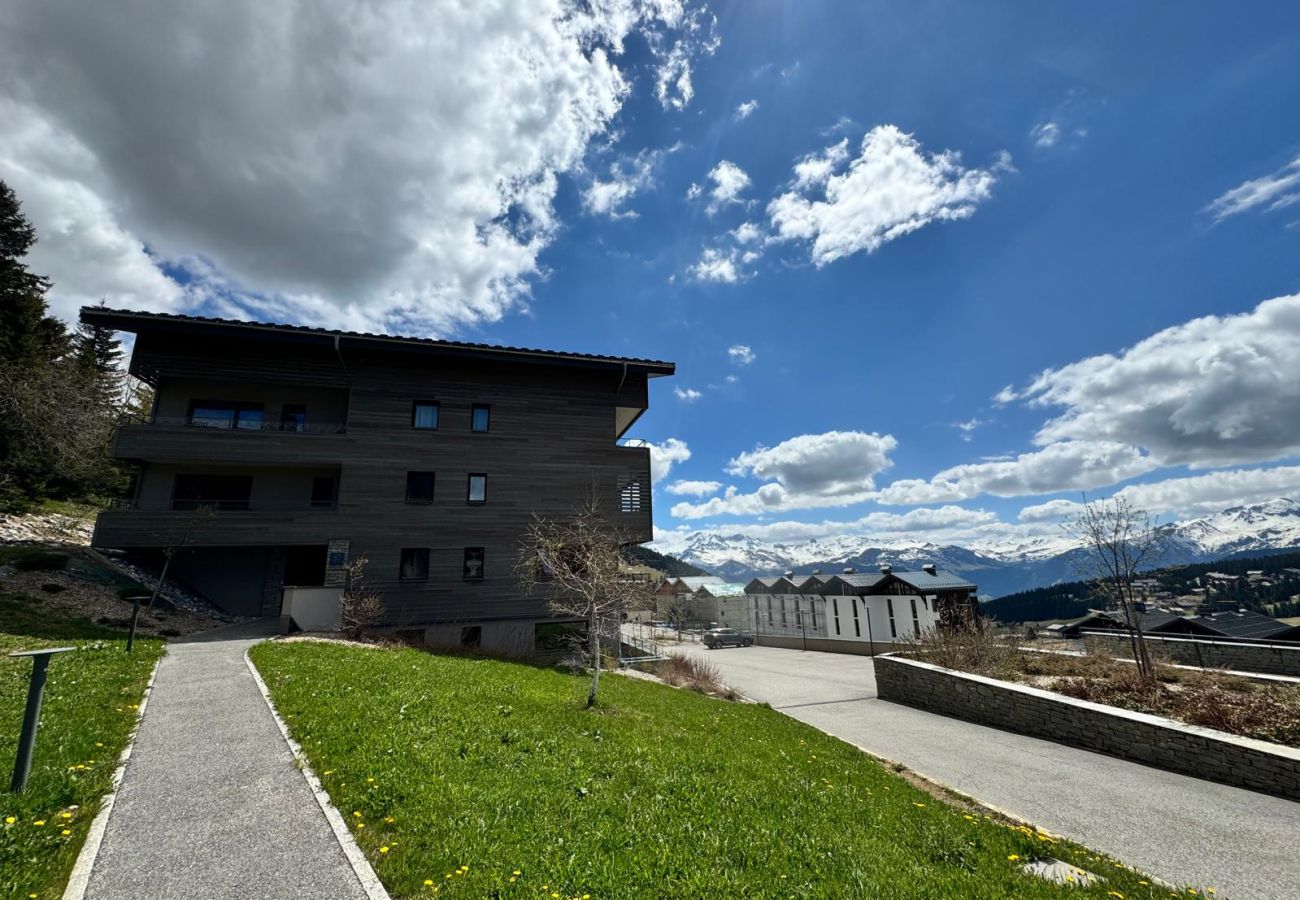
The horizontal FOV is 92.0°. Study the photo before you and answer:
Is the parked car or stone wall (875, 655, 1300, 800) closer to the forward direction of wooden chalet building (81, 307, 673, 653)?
the stone wall

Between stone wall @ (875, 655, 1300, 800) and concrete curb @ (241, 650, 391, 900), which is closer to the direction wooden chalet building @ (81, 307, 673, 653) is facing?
the concrete curb

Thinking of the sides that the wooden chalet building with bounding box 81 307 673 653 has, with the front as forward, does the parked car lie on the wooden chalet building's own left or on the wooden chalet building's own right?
on the wooden chalet building's own left

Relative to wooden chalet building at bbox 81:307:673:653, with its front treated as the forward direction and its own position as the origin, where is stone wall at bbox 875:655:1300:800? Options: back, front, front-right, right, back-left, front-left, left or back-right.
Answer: front-left

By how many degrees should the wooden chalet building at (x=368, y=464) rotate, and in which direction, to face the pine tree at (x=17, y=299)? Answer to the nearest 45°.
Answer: approximately 135° to its right

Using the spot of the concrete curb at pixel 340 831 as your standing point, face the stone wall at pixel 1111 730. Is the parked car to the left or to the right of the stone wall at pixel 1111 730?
left

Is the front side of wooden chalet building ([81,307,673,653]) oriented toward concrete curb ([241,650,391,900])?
yes

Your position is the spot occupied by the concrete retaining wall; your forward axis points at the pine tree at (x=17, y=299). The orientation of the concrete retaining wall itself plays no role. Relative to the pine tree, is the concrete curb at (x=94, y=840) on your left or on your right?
left

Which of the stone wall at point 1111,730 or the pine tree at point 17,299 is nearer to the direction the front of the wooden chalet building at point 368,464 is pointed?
the stone wall

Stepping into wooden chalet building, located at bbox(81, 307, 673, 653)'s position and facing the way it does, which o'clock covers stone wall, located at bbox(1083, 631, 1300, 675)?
The stone wall is roughly at 10 o'clock from the wooden chalet building.

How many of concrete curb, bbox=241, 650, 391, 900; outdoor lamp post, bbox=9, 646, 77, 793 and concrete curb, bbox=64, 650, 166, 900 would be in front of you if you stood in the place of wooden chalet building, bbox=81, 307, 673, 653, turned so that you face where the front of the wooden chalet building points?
3

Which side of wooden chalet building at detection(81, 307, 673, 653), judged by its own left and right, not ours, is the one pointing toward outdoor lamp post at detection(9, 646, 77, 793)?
front

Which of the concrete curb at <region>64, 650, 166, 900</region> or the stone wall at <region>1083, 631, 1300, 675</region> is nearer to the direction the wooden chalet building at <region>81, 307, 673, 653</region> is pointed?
the concrete curb

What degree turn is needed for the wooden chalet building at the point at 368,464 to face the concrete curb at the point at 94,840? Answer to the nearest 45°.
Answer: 0° — it already faces it

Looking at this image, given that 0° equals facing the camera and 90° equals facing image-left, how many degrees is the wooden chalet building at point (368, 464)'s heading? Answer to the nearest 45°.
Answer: approximately 0°
